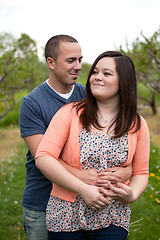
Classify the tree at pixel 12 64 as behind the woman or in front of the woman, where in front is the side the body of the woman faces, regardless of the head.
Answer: behind

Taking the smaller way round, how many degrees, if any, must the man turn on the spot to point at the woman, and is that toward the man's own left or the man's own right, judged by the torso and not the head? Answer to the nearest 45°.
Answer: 0° — they already face them

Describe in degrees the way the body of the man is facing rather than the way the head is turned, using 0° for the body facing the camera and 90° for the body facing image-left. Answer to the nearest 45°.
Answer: approximately 315°

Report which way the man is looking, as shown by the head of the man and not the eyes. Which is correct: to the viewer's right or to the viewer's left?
to the viewer's right

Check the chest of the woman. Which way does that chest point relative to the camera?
toward the camera

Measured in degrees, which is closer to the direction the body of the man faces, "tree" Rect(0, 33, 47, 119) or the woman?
the woman

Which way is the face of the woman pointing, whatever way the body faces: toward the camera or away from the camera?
toward the camera

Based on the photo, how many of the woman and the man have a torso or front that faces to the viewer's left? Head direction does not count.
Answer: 0
